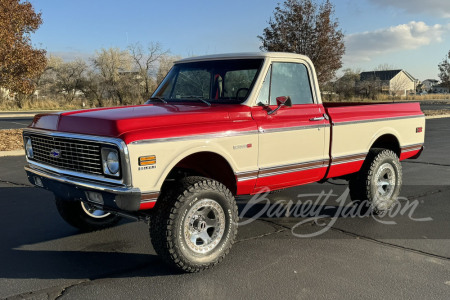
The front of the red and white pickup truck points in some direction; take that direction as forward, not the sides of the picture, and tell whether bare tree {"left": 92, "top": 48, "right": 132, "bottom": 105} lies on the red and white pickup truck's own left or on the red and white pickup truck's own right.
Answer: on the red and white pickup truck's own right

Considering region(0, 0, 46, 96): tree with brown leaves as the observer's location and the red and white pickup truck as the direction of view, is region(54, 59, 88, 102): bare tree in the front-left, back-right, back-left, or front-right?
back-left

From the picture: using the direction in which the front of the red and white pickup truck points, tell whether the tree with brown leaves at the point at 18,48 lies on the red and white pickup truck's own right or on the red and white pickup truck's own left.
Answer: on the red and white pickup truck's own right

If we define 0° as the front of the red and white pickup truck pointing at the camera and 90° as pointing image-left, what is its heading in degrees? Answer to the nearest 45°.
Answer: approximately 45°

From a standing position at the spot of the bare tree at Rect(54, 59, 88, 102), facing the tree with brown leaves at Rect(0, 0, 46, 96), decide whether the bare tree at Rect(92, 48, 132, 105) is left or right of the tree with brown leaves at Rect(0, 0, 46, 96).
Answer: left

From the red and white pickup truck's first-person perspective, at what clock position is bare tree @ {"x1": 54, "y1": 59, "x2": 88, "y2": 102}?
The bare tree is roughly at 4 o'clock from the red and white pickup truck.
